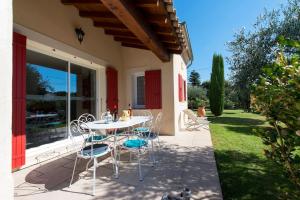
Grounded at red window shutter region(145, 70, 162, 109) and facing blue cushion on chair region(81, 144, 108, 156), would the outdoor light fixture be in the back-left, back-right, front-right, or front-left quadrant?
front-right

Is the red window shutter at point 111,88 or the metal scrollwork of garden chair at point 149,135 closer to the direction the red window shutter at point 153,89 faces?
the metal scrollwork of garden chair

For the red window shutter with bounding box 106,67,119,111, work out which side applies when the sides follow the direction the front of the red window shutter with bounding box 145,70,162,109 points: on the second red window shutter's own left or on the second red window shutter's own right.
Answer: on the second red window shutter's own right

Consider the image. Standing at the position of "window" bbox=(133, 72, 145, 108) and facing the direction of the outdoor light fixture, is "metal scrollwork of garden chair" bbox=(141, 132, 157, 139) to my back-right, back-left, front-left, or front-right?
front-left

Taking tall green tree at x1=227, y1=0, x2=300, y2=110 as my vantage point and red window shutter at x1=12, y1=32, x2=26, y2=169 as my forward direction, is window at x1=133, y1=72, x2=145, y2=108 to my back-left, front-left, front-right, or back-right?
front-right

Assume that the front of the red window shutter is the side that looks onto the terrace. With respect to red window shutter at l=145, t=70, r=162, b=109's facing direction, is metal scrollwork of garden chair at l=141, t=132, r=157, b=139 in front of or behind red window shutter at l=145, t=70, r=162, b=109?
in front

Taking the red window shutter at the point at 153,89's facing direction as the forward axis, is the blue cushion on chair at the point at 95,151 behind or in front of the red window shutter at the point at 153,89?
in front

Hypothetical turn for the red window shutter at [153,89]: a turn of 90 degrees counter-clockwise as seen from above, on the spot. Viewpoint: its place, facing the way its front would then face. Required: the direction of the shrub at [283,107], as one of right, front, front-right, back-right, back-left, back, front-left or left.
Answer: right

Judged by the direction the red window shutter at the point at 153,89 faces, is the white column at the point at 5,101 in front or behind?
in front
